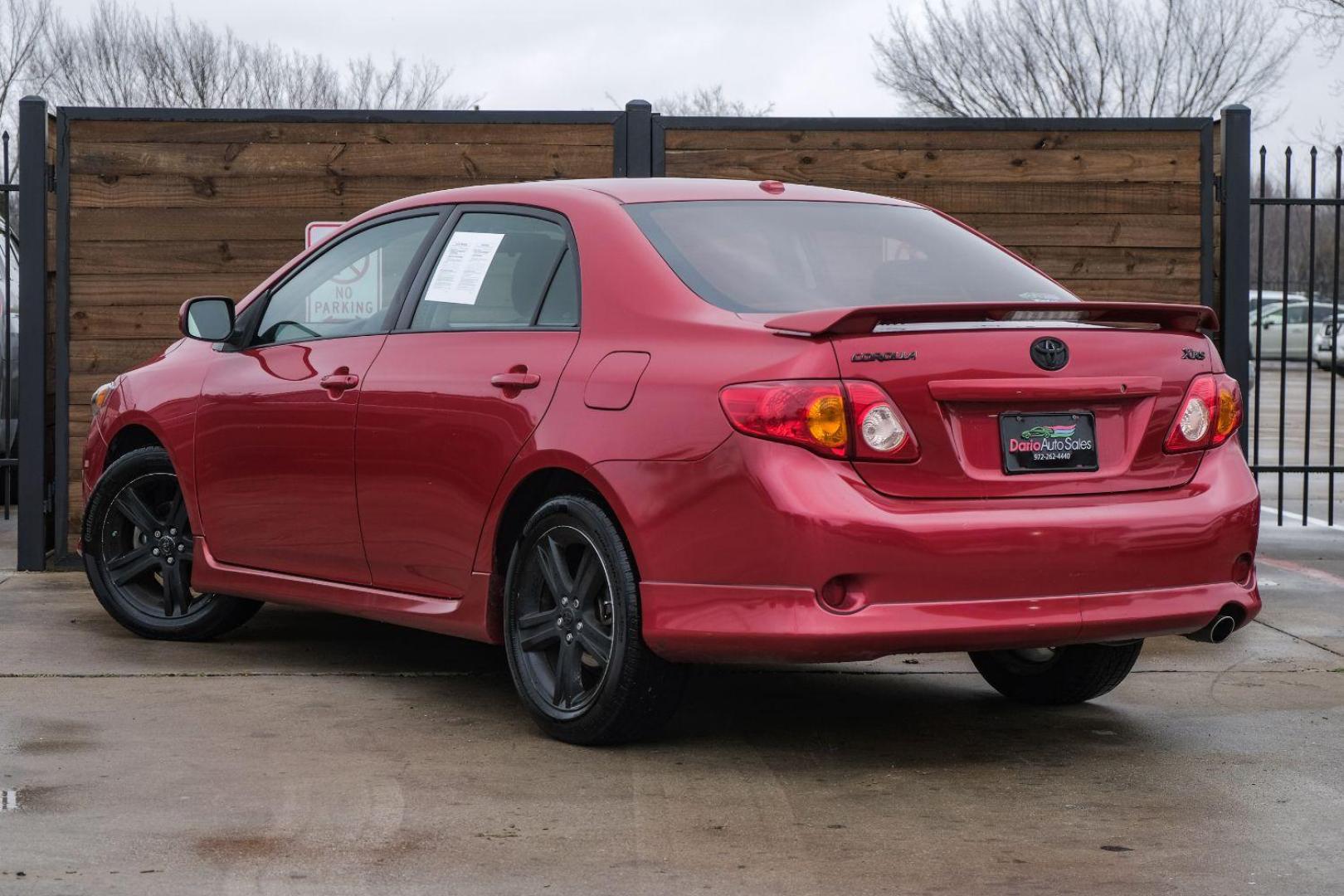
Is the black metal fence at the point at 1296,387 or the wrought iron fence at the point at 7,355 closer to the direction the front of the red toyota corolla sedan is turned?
the wrought iron fence

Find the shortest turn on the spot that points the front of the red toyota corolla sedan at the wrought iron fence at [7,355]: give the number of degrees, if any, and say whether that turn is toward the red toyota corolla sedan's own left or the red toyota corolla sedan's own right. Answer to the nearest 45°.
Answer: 0° — it already faces it

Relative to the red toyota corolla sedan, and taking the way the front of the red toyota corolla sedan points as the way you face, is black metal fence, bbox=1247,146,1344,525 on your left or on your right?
on your right

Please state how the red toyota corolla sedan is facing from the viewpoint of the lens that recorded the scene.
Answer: facing away from the viewer and to the left of the viewer
